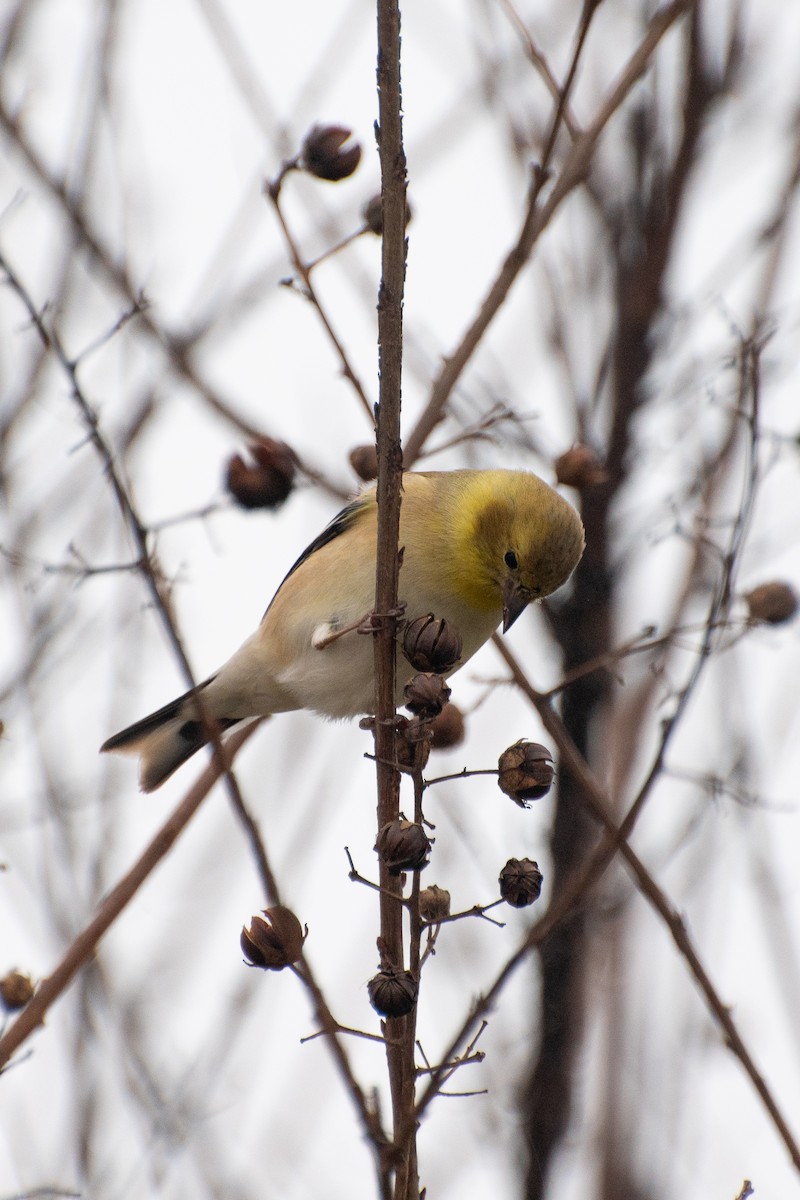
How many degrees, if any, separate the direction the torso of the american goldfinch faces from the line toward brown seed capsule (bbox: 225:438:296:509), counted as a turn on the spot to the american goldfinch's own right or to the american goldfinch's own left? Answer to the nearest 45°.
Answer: approximately 135° to the american goldfinch's own right

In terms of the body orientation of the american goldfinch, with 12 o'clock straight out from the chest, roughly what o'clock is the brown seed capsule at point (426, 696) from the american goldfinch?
The brown seed capsule is roughly at 3 o'clock from the american goldfinch.

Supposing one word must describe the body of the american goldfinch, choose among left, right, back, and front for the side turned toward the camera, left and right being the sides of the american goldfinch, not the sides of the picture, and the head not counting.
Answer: right
